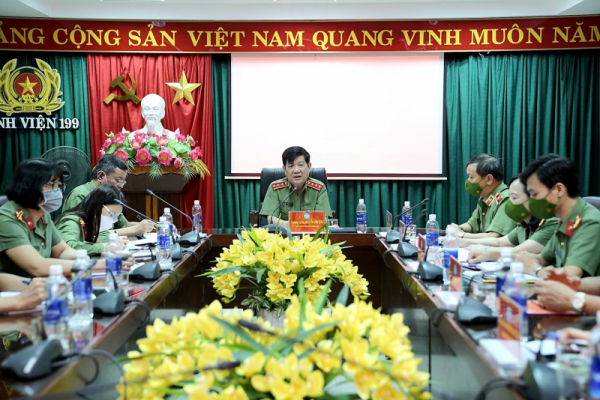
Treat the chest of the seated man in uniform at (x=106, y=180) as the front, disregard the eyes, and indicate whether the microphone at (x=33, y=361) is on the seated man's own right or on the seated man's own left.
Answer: on the seated man's own right

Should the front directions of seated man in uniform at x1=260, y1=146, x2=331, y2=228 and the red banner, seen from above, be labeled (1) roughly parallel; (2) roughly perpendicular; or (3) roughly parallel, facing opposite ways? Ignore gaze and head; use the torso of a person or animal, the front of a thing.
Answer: roughly parallel

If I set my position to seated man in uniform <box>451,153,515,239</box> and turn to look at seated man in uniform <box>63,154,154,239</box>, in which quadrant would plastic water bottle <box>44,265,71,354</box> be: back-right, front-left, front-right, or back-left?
front-left

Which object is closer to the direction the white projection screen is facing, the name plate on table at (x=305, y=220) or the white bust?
the name plate on table

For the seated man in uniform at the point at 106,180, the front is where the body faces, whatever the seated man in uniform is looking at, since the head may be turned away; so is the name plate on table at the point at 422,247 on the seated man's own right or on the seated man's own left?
on the seated man's own right

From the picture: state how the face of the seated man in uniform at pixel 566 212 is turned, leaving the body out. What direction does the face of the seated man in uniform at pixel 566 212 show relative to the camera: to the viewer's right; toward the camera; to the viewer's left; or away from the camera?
to the viewer's left

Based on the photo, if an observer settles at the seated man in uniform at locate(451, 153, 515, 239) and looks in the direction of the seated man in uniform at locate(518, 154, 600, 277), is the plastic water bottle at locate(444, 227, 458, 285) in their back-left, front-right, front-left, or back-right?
front-right

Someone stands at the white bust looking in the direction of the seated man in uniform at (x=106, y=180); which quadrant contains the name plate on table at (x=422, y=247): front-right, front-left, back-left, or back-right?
front-left

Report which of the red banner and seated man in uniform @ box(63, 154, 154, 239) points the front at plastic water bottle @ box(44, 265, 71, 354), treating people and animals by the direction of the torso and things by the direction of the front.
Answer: the red banner

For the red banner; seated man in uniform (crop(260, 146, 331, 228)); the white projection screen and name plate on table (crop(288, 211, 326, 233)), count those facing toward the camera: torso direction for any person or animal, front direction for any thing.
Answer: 4

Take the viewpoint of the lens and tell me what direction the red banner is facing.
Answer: facing the viewer

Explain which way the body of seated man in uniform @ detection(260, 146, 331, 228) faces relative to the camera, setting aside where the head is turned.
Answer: toward the camera

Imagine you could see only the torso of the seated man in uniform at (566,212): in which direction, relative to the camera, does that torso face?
to the viewer's left

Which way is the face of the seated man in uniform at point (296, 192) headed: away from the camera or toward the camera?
toward the camera

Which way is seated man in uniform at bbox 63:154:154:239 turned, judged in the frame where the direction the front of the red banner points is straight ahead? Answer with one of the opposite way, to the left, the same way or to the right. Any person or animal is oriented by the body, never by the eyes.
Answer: to the left
